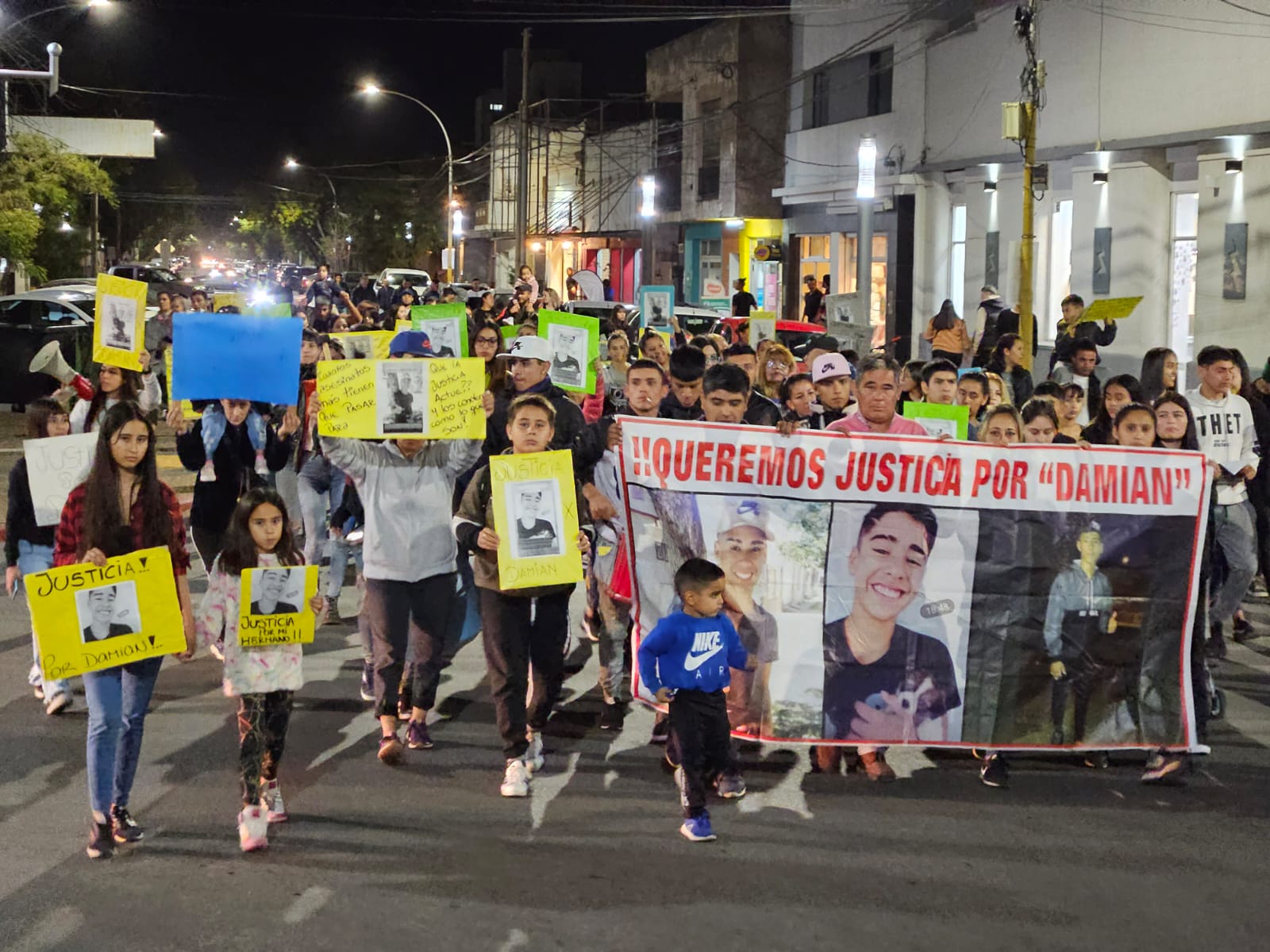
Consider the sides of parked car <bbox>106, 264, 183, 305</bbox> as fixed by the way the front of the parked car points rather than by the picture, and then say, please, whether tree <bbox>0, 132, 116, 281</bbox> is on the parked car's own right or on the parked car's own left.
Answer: on the parked car's own right

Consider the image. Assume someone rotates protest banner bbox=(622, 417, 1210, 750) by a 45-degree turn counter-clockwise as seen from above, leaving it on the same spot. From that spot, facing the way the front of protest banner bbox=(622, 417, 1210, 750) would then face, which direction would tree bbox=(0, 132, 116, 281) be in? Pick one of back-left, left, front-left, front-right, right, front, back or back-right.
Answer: back

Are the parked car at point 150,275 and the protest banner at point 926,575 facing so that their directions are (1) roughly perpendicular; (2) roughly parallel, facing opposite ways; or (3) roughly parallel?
roughly perpendicular

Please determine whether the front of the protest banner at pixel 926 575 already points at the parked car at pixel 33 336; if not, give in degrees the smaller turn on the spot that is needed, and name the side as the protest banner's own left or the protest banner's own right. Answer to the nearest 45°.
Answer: approximately 135° to the protest banner's own right

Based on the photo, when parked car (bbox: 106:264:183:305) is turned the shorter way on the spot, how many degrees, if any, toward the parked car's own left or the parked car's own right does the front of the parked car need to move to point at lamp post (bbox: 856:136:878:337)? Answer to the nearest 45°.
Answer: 0° — it already faces it

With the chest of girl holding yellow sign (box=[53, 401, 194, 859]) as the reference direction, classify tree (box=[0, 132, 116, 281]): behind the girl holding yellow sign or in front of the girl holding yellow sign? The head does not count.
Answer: behind

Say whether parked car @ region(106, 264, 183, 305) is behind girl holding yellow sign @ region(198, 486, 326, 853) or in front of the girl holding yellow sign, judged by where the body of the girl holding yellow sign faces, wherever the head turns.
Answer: behind

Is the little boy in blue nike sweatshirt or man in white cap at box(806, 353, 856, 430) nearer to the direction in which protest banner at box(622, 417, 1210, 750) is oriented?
the little boy in blue nike sweatshirt

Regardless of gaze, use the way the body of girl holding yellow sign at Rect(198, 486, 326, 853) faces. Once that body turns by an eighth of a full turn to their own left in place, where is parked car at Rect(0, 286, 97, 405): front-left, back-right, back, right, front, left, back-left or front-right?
back-left

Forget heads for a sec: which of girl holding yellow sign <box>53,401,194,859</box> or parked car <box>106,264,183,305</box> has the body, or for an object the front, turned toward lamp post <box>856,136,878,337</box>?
the parked car
